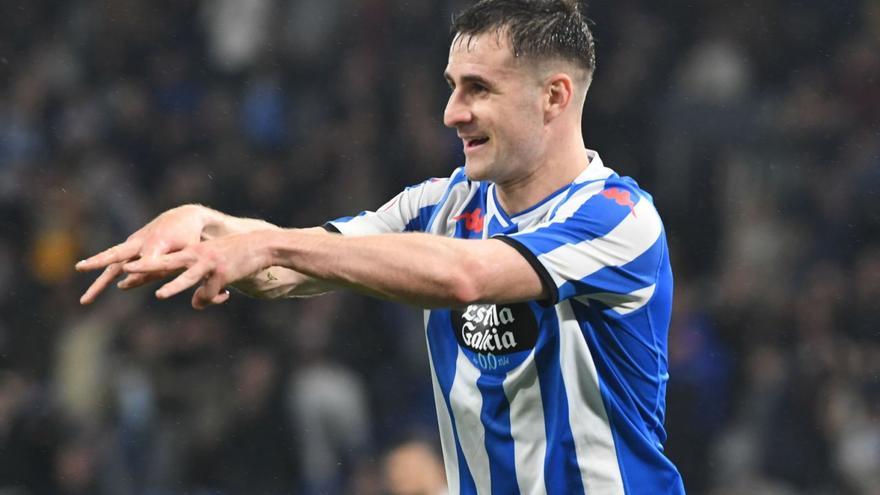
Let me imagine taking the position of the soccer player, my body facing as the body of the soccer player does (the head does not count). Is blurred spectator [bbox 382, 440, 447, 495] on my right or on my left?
on my right

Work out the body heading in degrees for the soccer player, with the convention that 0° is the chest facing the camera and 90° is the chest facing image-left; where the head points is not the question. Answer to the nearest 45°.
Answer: approximately 45°
